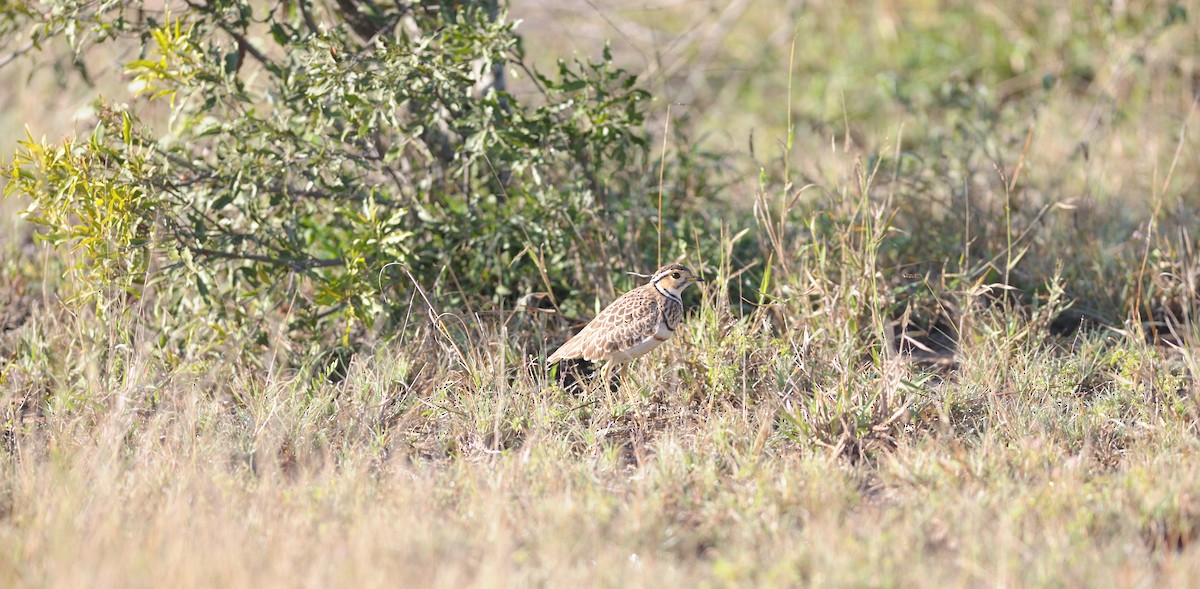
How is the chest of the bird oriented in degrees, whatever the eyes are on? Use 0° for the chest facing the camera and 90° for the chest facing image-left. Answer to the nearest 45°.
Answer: approximately 270°

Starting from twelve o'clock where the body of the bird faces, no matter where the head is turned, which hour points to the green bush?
The green bush is roughly at 7 o'clock from the bird.
